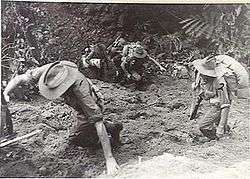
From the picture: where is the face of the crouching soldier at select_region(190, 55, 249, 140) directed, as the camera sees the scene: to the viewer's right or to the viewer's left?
to the viewer's left

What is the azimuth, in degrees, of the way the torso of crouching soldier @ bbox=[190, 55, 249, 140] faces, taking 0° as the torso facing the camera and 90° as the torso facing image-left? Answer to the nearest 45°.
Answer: approximately 45°

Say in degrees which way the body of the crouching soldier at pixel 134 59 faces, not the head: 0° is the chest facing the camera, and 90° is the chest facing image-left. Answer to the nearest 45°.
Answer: approximately 315°

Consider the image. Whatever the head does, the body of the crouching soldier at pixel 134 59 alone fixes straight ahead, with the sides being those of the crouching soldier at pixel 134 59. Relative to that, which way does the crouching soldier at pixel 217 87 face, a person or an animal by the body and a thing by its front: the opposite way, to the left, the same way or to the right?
to the right

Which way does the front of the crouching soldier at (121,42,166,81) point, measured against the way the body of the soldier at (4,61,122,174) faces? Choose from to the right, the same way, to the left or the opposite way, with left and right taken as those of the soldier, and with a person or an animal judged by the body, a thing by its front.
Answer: to the left
